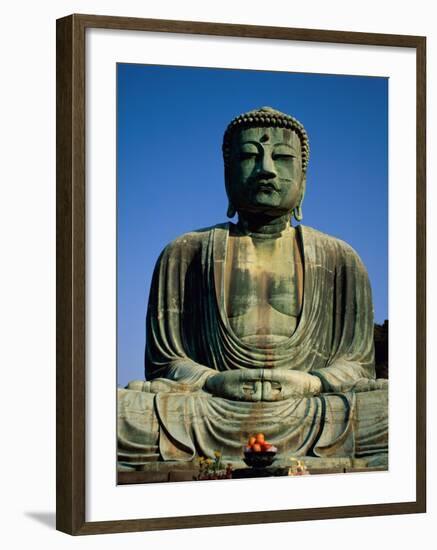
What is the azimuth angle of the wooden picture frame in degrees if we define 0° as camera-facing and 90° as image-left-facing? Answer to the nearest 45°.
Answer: approximately 315°
